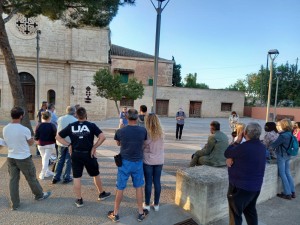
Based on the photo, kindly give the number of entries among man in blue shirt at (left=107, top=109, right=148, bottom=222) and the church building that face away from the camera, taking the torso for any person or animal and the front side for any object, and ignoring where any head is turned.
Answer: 1

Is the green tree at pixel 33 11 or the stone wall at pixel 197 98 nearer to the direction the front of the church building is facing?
the green tree

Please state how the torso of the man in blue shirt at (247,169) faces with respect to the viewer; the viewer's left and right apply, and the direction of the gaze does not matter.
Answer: facing away from the viewer and to the left of the viewer

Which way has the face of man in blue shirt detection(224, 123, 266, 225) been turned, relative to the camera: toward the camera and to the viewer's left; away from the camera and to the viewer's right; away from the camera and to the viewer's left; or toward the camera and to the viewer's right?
away from the camera and to the viewer's left

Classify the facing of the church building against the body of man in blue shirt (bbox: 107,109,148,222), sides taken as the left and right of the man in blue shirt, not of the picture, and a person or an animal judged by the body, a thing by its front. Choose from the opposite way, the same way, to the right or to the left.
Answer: the opposite way

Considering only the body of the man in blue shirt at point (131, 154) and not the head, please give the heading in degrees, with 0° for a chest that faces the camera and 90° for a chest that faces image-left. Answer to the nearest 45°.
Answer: approximately 180°

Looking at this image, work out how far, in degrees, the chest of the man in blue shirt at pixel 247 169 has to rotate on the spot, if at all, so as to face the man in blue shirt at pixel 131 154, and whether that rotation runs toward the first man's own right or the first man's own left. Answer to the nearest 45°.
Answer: approximately 45° to the first man's own left

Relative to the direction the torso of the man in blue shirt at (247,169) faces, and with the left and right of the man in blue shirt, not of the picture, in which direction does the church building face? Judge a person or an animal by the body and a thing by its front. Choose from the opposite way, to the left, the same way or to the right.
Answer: the opposite way

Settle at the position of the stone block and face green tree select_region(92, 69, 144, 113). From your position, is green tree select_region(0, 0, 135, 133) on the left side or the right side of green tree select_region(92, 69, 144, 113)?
left

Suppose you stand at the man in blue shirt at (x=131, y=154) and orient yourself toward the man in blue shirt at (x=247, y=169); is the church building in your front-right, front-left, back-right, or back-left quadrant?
back-left

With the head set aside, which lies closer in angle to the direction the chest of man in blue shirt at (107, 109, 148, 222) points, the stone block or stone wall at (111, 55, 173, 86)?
the stone wall
